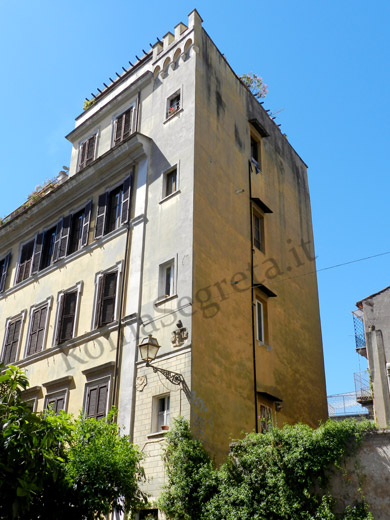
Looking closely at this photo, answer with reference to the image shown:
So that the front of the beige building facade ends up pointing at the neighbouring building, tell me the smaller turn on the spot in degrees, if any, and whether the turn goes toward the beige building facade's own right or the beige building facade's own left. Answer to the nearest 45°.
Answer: approximately 135° to the beige building facade's own left

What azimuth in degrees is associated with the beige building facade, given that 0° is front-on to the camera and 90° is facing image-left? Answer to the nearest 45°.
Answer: approximately 45°
